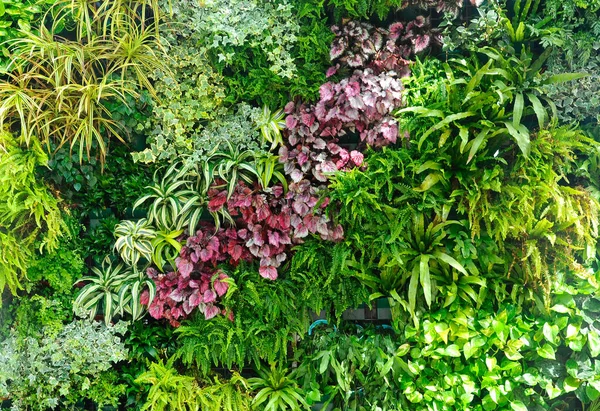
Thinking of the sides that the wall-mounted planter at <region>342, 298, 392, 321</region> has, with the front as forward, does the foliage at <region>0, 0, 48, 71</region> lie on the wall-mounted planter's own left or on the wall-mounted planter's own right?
on the wall-mounted planter's own right

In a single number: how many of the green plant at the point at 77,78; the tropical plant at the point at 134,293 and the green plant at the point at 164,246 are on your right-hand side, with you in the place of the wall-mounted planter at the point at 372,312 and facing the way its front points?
3

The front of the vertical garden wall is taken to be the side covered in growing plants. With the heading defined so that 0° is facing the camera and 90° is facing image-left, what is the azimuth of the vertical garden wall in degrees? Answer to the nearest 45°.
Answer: approximately 0°

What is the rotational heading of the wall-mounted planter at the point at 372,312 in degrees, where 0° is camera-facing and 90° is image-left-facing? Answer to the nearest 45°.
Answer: approximately 0°

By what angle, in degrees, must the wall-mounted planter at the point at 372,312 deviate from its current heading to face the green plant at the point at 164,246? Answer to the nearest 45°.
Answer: approximately 90° to its right
